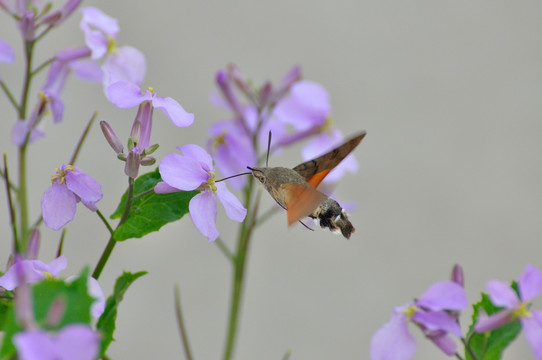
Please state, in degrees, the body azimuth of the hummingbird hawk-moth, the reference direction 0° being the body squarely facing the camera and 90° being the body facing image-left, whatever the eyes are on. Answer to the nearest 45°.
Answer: approximately 90°
